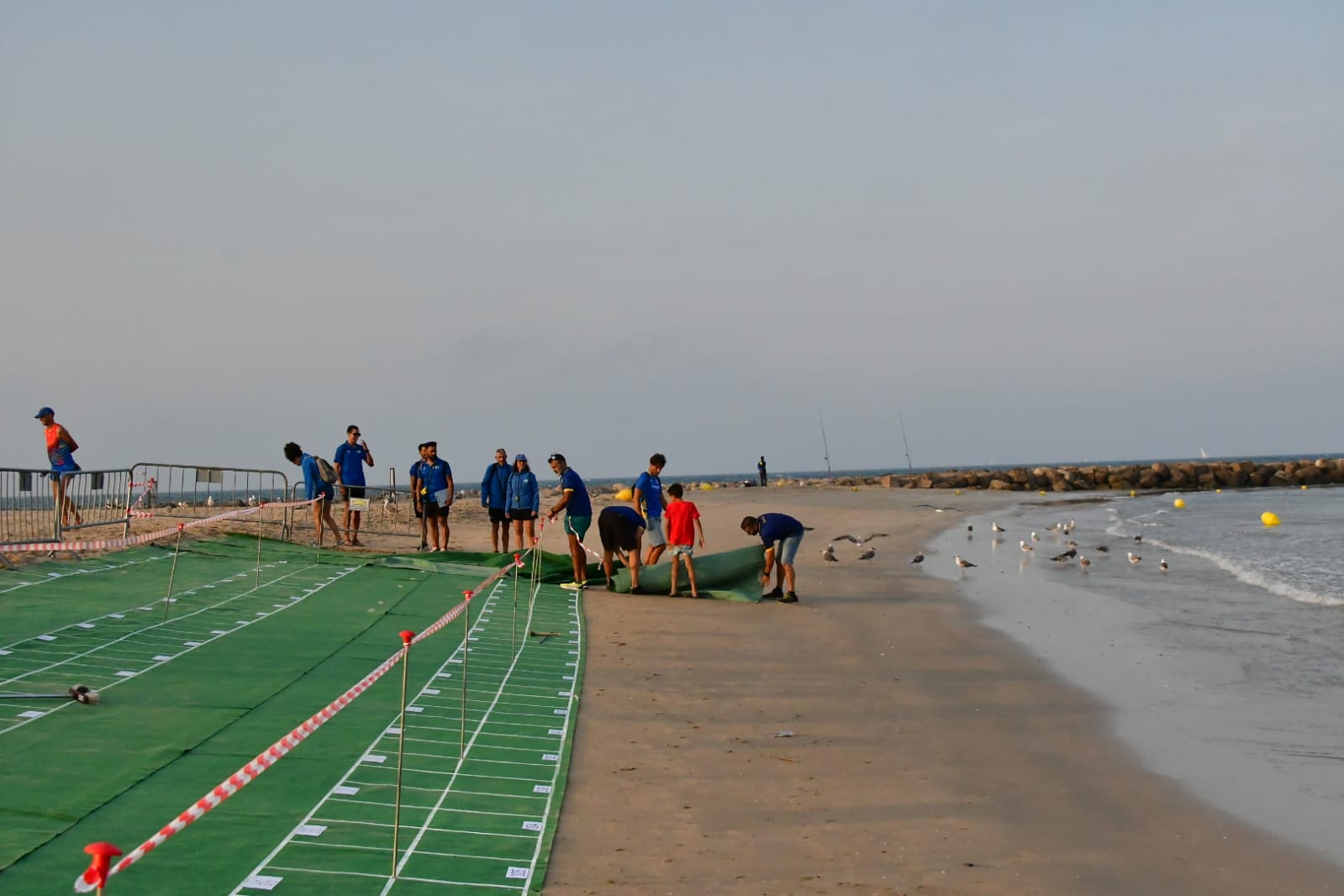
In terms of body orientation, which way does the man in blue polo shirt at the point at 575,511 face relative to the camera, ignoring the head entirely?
to the viewer's left

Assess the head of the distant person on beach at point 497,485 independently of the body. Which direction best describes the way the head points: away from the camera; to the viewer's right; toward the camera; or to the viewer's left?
toward the camera

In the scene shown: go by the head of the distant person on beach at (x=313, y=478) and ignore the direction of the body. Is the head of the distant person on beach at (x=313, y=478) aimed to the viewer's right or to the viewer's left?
to the viewer's left

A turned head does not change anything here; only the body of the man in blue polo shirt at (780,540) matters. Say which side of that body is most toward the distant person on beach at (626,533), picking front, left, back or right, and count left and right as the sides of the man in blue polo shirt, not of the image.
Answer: front

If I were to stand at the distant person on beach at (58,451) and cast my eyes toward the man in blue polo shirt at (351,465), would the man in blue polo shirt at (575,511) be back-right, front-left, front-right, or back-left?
front-right

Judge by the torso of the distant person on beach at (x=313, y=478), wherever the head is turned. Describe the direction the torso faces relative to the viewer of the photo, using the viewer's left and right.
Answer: facing to the left of the viewer

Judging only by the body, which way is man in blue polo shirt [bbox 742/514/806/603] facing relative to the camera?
to the viewer's left

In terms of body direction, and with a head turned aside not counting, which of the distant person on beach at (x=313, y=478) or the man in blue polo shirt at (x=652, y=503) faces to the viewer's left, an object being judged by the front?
the distant person on beach

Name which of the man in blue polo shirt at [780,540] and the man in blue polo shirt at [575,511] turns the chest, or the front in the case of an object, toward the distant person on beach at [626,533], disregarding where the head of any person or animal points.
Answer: the man in blue polo shirt at [780,540]

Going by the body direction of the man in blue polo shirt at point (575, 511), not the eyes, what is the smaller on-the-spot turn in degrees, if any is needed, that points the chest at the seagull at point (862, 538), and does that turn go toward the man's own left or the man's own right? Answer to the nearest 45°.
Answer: approximately 135° to the man's own right
